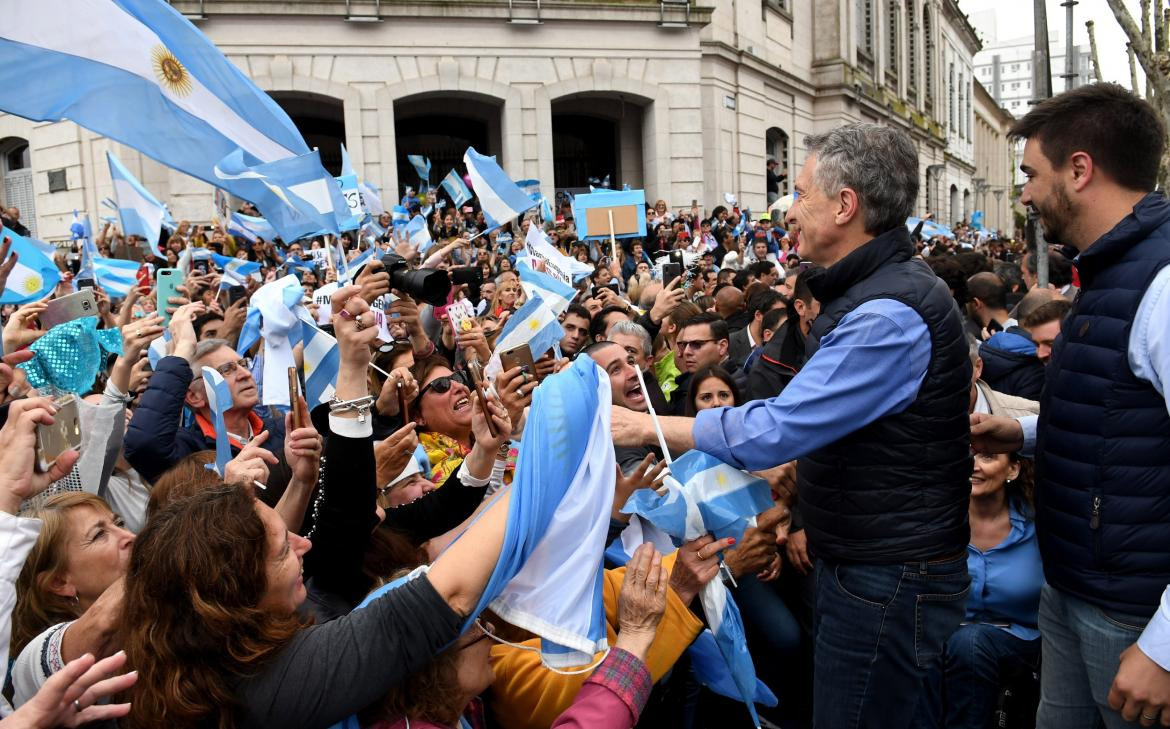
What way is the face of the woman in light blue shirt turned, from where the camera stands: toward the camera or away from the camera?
toward the camera

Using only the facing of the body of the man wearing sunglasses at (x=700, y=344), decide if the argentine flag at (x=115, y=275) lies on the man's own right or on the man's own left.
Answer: on the man's own right

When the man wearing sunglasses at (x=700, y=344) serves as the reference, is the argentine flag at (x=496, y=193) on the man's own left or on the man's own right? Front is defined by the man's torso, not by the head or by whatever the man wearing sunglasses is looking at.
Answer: on the man's own right

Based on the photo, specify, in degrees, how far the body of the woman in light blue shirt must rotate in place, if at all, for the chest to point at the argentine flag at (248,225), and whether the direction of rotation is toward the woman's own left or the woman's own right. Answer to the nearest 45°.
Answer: approximately 90° to the woman's own right

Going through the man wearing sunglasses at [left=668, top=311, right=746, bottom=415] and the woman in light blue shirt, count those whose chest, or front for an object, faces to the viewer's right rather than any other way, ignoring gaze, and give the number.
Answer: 0

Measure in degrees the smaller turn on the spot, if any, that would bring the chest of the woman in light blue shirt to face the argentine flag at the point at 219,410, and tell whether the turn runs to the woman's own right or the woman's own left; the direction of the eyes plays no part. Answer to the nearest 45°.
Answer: approximately 45° to the woman's own right

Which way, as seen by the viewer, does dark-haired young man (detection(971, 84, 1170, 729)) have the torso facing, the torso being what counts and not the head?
to the viewer's left

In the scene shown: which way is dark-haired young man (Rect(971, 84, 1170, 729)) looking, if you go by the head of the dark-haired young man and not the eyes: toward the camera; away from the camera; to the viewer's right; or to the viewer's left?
to the viewer's left

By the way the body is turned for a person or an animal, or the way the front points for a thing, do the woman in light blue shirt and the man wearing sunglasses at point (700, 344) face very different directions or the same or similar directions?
same or similar directions

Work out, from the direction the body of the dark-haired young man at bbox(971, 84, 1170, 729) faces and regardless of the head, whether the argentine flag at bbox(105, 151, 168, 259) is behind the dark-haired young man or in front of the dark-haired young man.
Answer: in front

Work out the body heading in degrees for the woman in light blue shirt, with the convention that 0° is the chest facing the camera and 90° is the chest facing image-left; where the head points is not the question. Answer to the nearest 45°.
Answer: approximately 45°

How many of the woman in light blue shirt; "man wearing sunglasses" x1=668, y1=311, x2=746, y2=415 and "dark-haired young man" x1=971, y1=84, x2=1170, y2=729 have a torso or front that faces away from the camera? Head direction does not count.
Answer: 0

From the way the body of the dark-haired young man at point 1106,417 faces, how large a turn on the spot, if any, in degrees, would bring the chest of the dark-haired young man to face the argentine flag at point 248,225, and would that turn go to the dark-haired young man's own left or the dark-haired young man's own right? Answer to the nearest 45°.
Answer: approximately 45° to the dark-haired young man's own right
